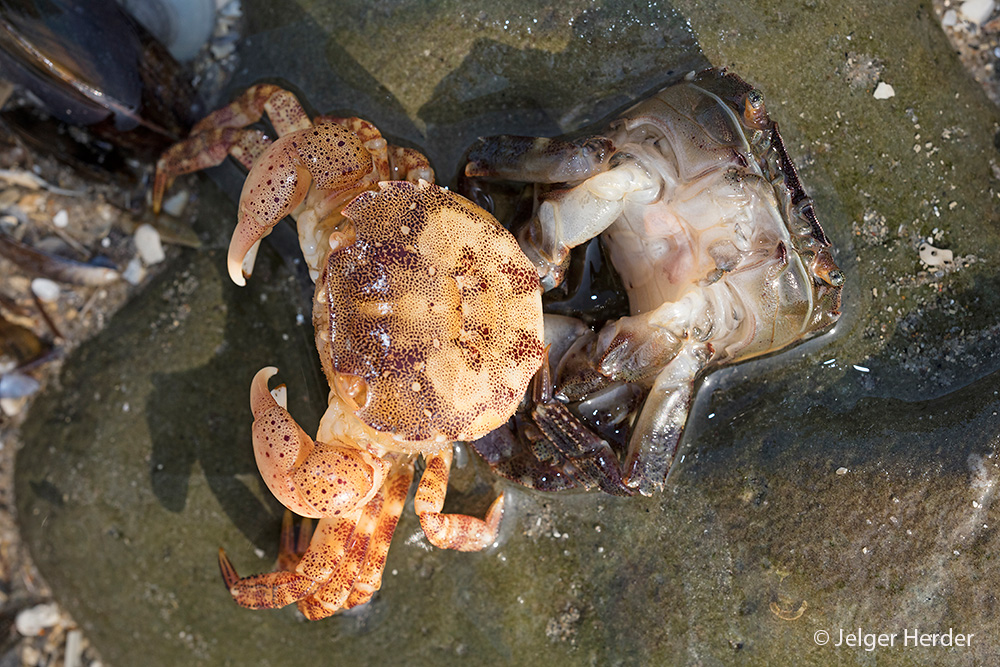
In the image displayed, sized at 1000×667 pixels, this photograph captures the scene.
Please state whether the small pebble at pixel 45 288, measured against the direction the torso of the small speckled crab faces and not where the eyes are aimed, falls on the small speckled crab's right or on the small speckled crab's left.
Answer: on the small speckled crab's right

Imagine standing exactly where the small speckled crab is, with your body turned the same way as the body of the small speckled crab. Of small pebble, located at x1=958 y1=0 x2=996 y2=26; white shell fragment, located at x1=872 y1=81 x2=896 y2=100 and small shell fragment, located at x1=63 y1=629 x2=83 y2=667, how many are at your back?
2

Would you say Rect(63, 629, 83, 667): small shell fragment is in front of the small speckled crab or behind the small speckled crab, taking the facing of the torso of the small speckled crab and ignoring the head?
in front

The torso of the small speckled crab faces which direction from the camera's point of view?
to the viewer's left

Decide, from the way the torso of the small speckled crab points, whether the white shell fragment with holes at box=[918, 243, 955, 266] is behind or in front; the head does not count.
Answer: behind

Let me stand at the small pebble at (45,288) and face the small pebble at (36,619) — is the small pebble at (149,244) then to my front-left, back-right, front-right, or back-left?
back-left

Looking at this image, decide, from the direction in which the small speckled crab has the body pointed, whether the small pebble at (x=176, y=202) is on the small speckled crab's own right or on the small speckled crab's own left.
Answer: on the small speckled crab's own right

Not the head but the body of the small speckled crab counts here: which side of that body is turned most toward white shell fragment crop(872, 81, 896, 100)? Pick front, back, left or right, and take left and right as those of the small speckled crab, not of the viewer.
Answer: back

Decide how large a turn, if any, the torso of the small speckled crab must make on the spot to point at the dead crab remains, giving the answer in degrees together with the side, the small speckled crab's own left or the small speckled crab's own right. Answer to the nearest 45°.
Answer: approximately 180°

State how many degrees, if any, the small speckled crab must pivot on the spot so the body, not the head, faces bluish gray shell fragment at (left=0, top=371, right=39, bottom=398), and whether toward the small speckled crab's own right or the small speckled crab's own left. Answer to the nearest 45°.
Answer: approximately 45° to the small speckled crab's own right
